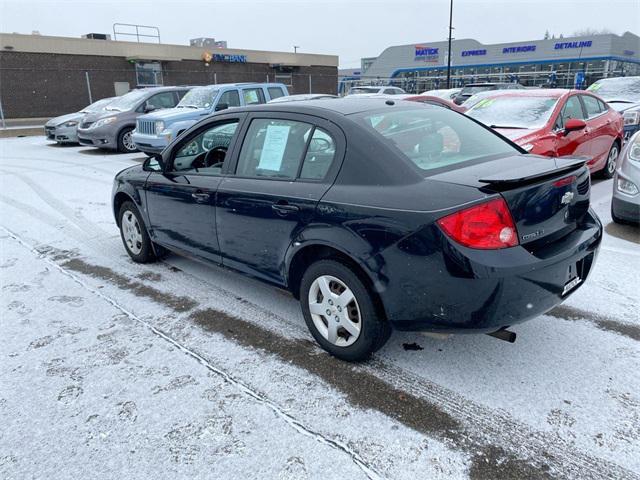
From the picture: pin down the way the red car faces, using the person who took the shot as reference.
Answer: facing the viewer and to the left of the viewer

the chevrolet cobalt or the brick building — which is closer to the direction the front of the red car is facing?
the chevrolet cobalt

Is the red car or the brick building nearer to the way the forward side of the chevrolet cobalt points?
the brick building

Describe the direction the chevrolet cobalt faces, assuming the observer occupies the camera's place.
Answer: facing away from the viewer and to the left of the viewer

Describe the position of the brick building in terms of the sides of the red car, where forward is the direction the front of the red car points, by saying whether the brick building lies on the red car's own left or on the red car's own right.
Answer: on the red car's own right

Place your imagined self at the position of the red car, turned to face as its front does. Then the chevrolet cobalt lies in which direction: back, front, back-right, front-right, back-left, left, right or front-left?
front-left

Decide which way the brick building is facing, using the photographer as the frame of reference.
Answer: facing the viewer and to the right of the viewer

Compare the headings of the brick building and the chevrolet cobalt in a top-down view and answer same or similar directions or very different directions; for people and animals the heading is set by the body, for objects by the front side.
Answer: very different directions

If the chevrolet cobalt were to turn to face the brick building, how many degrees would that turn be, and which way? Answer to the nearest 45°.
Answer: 0° — it already faces it

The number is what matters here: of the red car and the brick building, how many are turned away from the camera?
0

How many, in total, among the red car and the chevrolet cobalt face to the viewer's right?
0

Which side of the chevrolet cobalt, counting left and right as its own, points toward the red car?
right
